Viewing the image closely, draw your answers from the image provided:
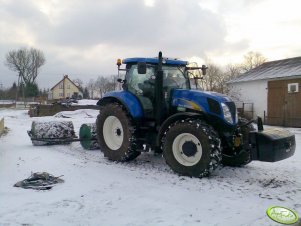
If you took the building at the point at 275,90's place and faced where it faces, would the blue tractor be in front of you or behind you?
in front

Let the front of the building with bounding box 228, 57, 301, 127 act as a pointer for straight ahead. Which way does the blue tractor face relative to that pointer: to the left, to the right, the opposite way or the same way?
to the left

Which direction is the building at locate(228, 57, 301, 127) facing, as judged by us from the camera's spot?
facing the viewer and to the left of the viewer

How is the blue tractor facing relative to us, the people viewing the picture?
facing the viewer and to the right of the viewer

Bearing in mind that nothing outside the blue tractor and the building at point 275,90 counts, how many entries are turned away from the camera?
0

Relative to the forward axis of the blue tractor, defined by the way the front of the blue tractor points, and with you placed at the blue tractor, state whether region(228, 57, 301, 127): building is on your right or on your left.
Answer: on your left
